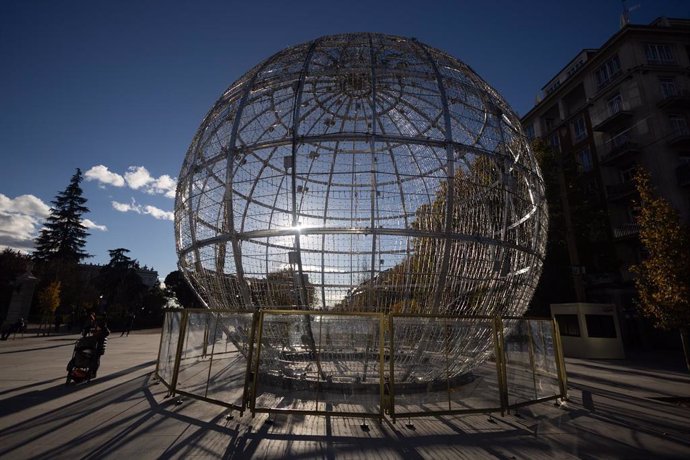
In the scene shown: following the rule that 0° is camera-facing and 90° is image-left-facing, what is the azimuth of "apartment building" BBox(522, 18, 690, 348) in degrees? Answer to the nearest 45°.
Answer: approximately 45°

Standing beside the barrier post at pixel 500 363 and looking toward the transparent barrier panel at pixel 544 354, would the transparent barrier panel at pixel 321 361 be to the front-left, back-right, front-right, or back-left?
back-left

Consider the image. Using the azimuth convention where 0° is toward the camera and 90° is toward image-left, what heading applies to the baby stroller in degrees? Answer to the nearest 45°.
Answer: approximately 45°

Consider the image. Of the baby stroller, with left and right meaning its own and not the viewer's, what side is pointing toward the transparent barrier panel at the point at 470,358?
left

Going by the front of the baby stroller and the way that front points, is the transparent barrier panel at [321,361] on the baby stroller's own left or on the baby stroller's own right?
on the baby stroller's own left

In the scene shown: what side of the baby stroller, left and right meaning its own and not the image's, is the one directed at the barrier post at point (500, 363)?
left
